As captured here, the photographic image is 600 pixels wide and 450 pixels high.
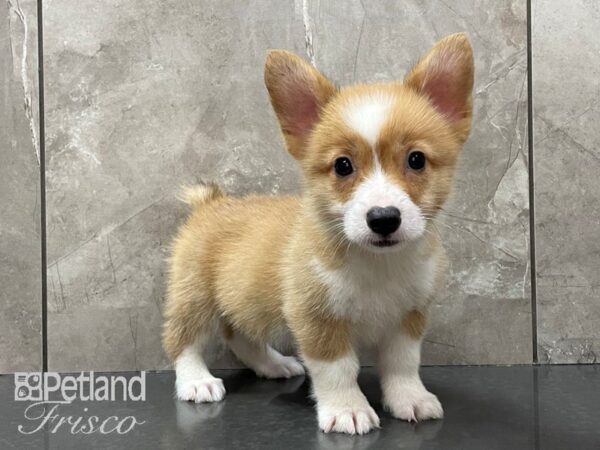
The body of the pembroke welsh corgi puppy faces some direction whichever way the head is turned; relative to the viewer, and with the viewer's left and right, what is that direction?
facing the viewer and to the right of the viewer
